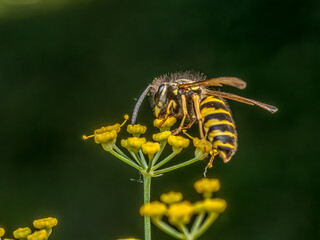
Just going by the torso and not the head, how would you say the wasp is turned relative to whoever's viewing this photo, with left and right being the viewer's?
facing to the left of the viewer

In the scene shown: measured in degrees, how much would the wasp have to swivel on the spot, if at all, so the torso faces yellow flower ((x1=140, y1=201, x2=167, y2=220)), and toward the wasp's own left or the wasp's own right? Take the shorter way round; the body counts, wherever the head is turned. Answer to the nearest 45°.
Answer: approximately 90° to the wasp's own left

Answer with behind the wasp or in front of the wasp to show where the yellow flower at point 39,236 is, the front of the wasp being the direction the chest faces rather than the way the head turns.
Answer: in front

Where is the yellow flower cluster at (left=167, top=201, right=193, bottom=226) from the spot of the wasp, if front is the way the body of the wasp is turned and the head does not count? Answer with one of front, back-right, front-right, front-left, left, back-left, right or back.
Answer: left

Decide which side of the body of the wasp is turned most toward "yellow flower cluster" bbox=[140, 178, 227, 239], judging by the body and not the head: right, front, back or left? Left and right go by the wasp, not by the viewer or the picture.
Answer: left
